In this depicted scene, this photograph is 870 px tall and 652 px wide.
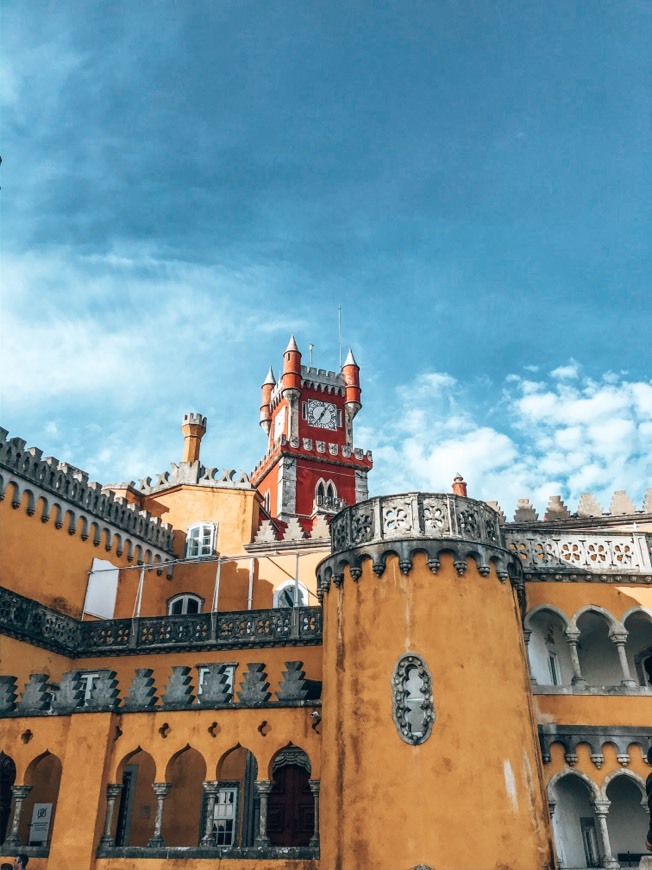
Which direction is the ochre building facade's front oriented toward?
toward the camera

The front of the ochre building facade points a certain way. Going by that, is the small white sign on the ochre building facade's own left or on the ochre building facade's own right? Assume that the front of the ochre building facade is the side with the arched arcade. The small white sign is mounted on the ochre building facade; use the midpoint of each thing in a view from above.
on the ochre building facade's own right
